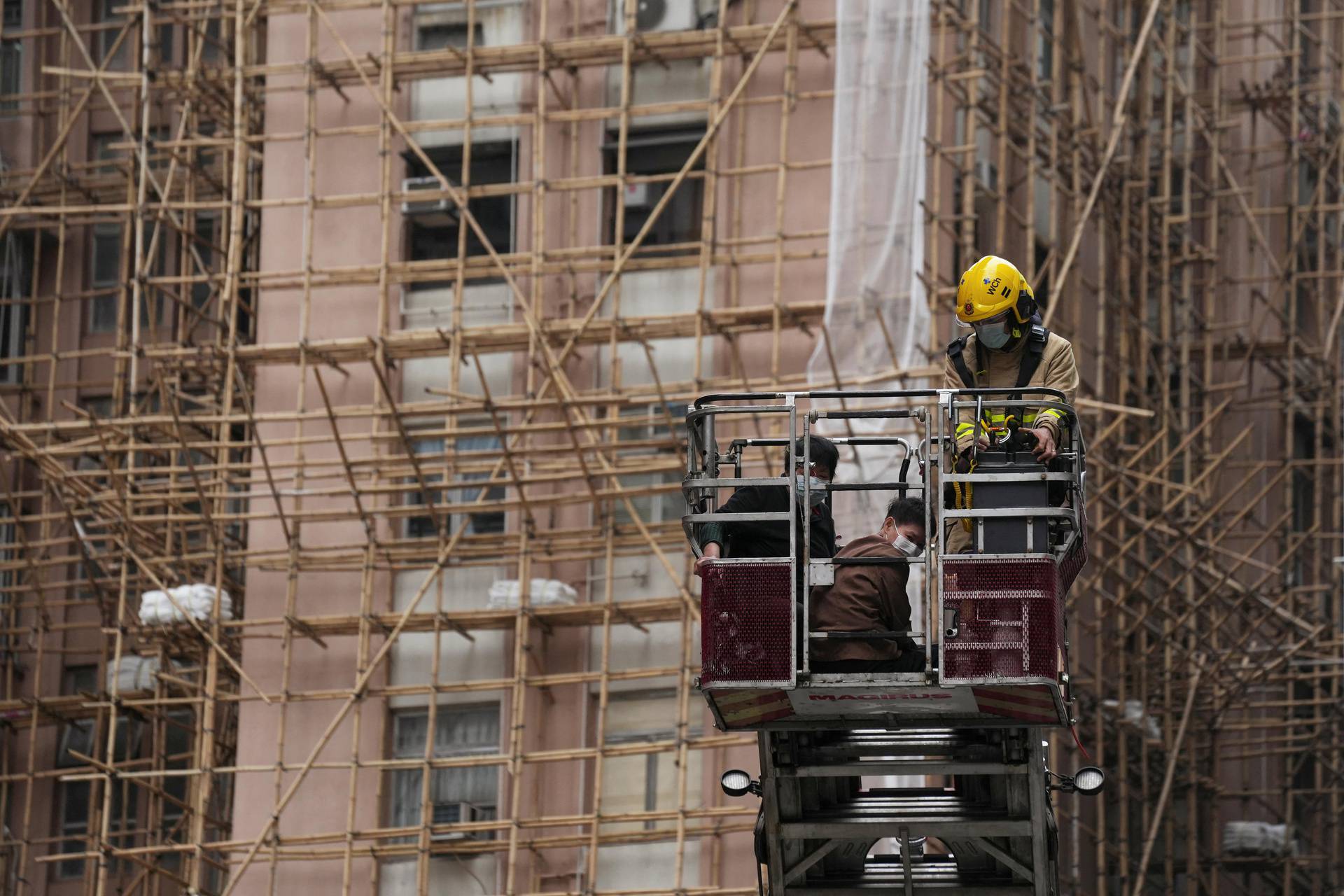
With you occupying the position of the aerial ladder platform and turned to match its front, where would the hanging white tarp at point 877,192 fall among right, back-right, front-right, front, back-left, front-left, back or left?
back

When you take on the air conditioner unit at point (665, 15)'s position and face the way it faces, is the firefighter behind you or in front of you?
in front

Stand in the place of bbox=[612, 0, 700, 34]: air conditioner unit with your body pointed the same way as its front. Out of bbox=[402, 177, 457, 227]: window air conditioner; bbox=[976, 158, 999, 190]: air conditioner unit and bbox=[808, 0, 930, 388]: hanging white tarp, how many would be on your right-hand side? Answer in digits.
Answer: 1

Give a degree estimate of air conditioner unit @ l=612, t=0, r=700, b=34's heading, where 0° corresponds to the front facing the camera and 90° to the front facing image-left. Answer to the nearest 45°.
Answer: approximately 0°

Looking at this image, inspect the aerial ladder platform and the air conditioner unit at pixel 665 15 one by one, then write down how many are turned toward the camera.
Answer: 2
